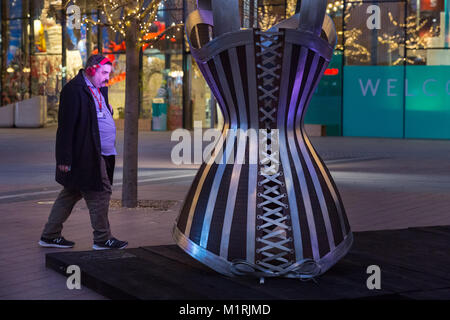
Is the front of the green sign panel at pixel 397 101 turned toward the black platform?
yes

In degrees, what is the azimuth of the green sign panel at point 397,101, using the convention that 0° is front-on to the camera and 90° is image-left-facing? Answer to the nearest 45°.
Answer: approximately 0°

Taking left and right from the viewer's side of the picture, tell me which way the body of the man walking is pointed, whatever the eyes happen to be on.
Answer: facing to the right of the viewer

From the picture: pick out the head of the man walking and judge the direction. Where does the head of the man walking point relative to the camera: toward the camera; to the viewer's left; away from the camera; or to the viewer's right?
to the viewer's right

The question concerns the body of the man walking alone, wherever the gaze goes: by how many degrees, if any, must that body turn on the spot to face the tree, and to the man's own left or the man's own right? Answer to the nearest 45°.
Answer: approximately 90° to the man's own left
